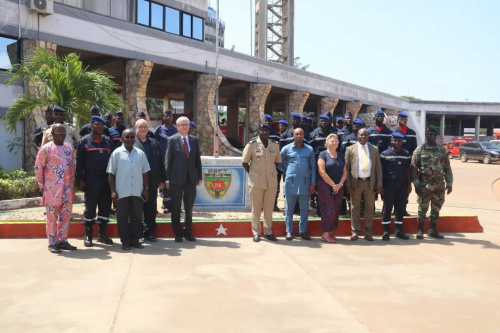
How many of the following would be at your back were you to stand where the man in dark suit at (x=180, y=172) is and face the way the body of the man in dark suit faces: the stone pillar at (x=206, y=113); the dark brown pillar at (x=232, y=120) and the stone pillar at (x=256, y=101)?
3

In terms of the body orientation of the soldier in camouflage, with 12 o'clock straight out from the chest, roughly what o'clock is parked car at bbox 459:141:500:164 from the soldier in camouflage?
The parked car is roughly at 6 o'clock from the soldier in camouflage.

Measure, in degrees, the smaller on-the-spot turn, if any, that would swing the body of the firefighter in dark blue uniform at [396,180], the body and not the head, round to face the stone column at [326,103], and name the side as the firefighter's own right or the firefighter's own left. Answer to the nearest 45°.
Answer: approximately 180°

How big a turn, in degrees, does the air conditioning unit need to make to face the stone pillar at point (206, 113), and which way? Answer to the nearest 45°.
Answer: approximately 135° to its left

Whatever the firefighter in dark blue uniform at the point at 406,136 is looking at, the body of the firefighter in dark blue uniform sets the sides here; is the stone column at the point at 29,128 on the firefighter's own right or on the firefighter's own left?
on the firefighter's own right

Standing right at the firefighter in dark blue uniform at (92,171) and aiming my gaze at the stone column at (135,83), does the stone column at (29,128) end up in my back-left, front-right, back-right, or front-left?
front-left

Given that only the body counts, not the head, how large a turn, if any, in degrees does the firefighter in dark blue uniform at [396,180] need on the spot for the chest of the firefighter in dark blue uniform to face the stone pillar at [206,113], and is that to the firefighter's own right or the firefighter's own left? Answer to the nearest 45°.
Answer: approximately 135° to the firefighter's own right

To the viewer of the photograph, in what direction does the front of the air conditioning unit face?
facing the viewer

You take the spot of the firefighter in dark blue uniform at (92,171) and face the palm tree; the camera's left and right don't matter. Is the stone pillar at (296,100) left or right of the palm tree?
right

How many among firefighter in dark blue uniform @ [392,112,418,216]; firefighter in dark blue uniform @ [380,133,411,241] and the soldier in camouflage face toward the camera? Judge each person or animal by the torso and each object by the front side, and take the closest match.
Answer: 3

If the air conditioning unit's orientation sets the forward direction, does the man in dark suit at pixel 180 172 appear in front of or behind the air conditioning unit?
in front

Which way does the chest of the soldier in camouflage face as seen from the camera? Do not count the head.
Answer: toward the camera

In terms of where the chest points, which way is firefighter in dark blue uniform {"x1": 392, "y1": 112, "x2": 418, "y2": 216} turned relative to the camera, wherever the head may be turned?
toward the camera

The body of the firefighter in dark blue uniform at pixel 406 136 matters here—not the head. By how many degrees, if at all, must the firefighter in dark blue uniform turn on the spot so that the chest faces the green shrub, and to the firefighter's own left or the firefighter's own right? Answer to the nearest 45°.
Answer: approximately 90° to the firefighter's own right
